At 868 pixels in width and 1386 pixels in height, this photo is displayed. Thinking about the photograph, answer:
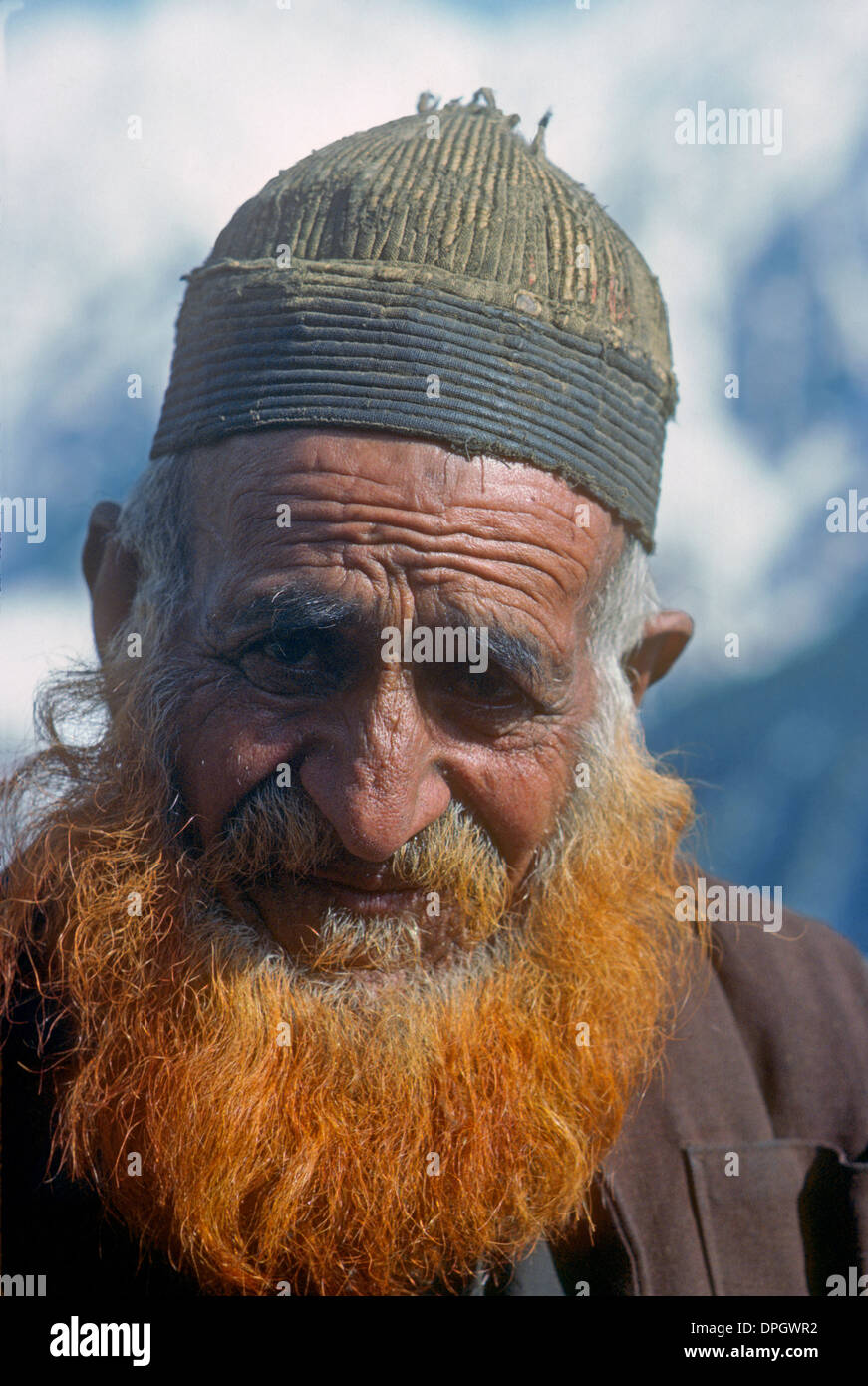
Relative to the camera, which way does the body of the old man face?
toward the camera
